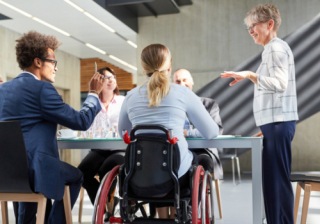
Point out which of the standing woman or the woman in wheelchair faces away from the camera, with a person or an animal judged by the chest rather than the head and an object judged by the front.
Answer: the woman in wheelchair

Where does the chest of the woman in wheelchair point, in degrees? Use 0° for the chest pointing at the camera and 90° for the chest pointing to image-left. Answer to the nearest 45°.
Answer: approximately 180°

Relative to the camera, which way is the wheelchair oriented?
away from the camera

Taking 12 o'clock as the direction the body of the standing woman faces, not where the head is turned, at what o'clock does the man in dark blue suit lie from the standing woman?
The man in dark blue suit is roughly at 11 o'clock from the standing woman.

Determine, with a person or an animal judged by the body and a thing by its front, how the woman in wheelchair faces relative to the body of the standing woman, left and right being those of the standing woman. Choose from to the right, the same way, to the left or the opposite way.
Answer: to the right

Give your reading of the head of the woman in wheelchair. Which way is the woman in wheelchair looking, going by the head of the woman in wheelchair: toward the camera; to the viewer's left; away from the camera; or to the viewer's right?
away from the camera

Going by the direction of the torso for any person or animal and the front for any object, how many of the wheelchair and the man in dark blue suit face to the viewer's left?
0

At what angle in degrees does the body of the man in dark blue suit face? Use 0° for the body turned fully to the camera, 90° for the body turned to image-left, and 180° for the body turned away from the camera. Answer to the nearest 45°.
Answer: approximately 225°

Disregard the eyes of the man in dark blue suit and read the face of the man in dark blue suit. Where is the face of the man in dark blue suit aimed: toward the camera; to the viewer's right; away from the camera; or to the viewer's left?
to the viewer's right

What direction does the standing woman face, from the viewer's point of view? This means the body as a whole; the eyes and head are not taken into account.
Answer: to the viewer's left

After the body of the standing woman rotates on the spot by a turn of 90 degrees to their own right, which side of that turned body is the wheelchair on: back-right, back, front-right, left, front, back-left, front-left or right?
back-left
